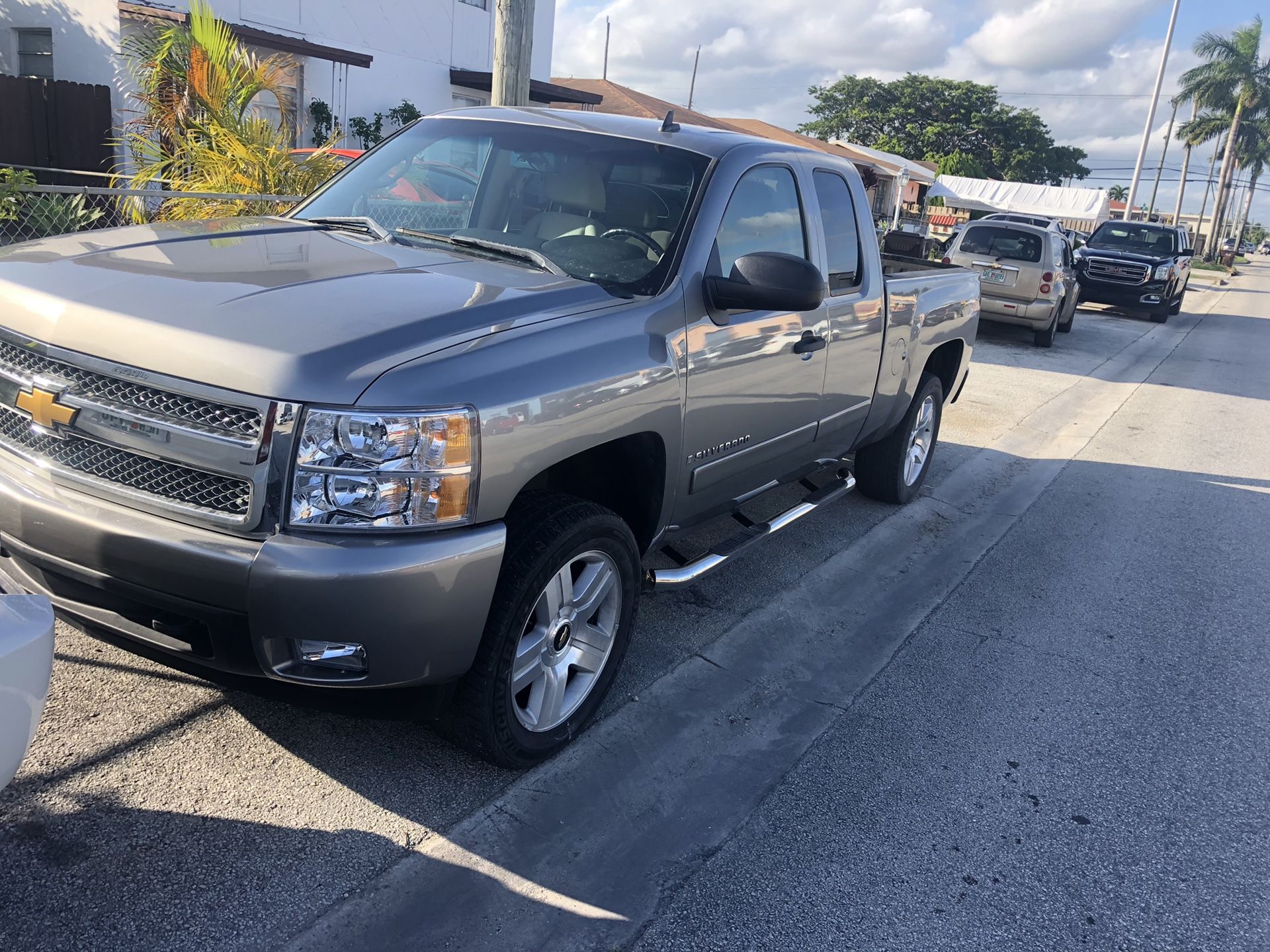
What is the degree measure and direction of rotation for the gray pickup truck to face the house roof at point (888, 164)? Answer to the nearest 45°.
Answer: approximately 135° to its right

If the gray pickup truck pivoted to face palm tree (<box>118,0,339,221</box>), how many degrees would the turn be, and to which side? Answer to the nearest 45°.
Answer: approximately 135° to its right

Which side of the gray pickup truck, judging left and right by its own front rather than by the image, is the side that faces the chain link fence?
right

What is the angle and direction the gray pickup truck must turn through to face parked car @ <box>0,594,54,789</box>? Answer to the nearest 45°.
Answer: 0° — it already faces it

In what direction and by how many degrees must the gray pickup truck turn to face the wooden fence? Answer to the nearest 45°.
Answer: approximately 90° to its right

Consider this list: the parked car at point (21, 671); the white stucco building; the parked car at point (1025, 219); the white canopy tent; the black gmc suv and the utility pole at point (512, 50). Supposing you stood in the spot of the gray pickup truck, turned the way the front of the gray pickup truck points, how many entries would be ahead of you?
1

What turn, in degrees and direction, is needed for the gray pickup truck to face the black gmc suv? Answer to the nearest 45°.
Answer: approximately 180°

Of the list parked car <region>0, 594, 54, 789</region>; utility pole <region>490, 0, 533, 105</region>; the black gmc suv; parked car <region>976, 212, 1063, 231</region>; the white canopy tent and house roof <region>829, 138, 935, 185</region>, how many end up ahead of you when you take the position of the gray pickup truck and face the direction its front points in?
1

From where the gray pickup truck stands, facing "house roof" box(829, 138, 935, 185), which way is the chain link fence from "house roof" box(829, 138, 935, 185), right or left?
left

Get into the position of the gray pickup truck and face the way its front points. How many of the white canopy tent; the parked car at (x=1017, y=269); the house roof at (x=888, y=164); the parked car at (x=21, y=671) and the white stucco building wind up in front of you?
1

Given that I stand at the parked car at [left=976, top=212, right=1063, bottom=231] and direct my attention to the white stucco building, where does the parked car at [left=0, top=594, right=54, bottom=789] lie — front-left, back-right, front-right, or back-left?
front-left

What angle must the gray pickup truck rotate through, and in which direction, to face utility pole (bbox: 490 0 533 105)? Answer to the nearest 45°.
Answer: approximately 135° to its right

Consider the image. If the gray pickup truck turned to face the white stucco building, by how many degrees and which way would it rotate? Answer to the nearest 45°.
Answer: approximately 135° to its right

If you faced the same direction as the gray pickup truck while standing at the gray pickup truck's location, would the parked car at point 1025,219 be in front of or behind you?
behind

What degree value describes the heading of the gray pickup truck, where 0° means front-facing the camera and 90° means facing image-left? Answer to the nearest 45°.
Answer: approximately 45°
